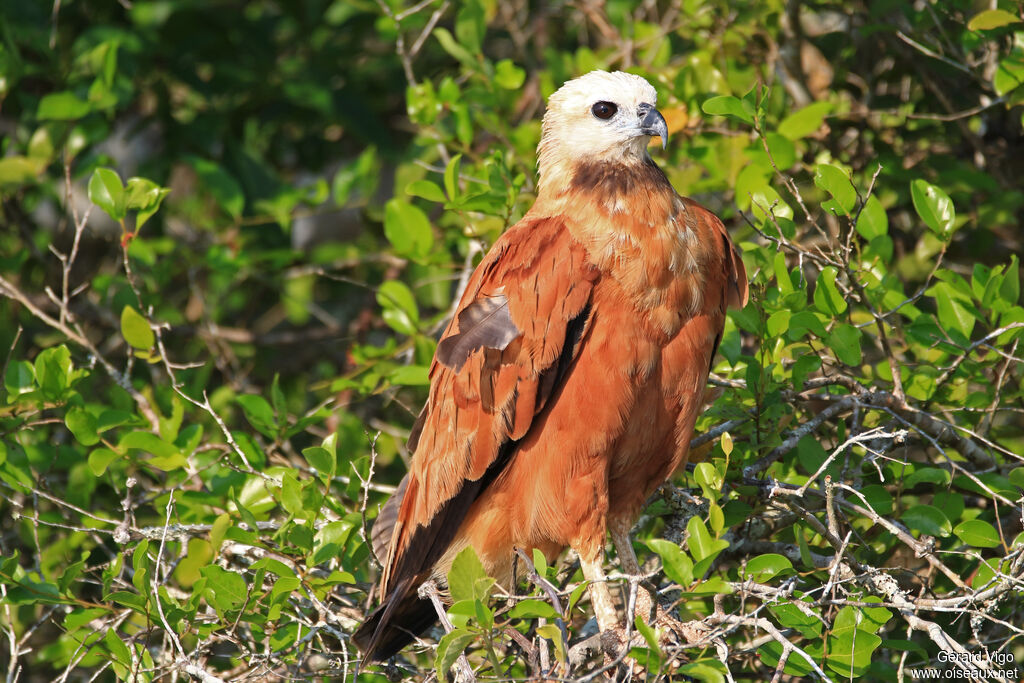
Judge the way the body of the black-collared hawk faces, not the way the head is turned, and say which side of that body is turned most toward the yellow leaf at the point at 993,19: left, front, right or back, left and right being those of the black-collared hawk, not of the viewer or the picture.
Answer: left

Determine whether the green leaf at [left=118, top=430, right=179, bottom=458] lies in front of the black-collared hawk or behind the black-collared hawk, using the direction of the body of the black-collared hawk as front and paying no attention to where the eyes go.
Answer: behind

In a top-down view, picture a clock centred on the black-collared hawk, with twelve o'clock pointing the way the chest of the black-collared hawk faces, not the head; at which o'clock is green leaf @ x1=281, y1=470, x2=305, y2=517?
The green leaf is roughly at 4 o'clock from the black-collared hawk.

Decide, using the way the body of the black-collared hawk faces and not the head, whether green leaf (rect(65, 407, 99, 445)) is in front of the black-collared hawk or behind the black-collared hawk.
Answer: behind

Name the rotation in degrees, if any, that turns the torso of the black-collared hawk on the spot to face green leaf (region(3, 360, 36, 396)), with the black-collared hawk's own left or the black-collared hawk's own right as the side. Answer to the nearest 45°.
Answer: approximately 135° to the black-collared hawk's own right

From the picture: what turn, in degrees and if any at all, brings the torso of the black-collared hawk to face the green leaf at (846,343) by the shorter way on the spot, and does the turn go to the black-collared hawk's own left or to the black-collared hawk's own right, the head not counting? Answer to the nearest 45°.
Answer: approximately 45° to the black-collared hawk's own left

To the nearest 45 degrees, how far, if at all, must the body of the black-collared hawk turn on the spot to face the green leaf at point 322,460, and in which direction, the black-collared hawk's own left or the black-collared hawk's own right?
approximately 135° to the black-collared hawk's own right

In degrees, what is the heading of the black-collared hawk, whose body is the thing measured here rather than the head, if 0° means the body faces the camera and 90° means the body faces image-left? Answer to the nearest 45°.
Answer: approximately 315°

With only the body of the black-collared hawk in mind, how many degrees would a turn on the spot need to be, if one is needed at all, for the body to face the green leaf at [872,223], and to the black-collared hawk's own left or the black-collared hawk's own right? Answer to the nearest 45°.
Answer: approximately 45° to the black-collared hawk's own left

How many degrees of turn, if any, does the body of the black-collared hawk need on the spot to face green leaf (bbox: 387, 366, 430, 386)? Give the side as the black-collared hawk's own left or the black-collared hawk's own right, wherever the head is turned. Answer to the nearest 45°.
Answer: approximately 180°
